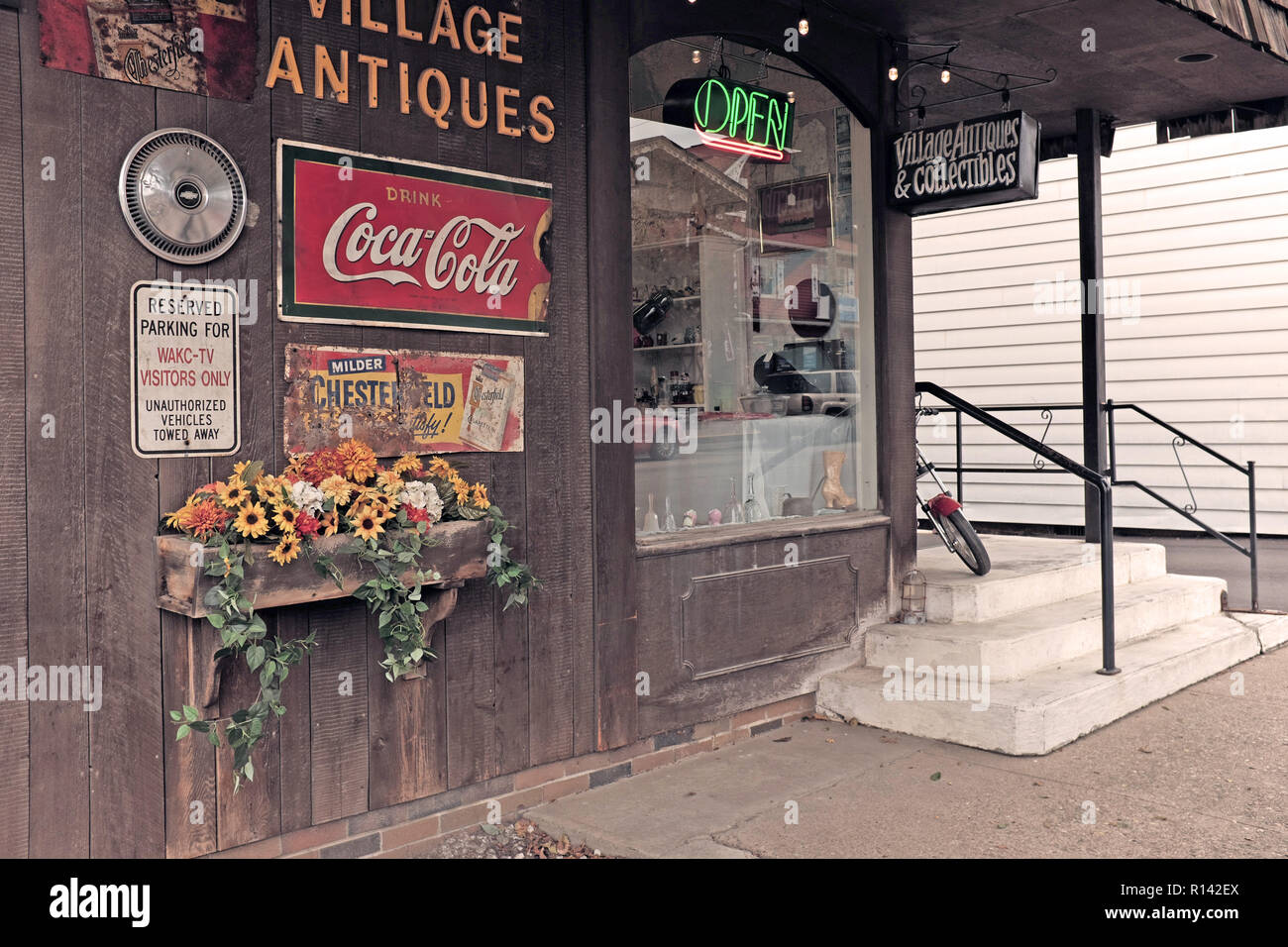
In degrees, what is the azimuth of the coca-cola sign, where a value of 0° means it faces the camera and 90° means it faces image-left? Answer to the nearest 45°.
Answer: approximately 315°

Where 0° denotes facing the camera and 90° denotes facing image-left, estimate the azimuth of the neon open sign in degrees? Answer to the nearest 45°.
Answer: approximately 315°

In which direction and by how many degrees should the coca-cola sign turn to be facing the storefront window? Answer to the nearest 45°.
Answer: approximately 90° to its left

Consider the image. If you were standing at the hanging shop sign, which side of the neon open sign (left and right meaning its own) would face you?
left

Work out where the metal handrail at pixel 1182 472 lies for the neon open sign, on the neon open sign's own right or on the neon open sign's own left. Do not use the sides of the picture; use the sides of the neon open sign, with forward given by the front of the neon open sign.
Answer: on the neon open sign's own left
